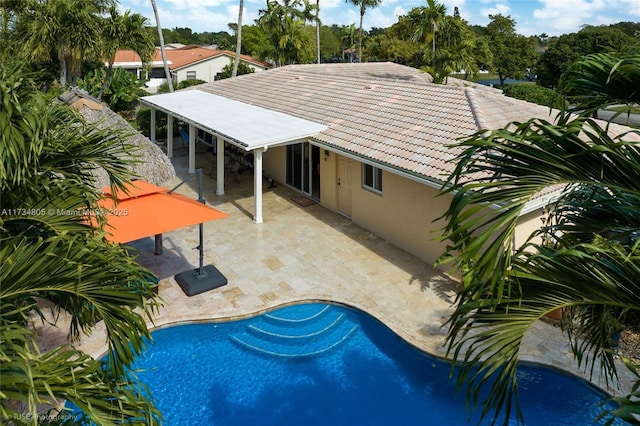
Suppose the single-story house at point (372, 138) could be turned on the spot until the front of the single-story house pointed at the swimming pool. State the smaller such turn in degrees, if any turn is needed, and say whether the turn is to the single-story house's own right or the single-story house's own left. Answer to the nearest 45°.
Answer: approximately 135° to the single-story house's own right

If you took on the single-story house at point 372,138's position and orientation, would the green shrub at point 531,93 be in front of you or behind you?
in front

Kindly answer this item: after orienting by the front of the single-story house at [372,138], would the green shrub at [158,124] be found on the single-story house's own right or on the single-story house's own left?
on the single-story house's own left

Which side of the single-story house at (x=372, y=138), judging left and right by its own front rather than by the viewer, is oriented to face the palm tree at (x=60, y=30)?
left

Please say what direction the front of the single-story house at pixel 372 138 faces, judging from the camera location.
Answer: facing away from the viewer and to the right of the viewer

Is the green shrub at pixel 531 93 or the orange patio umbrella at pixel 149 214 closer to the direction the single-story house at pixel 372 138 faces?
the green shrub

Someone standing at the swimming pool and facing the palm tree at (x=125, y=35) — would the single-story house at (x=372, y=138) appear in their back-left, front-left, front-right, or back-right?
front-right

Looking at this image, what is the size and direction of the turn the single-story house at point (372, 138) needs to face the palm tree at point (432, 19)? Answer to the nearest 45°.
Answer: approximately 45° to its left

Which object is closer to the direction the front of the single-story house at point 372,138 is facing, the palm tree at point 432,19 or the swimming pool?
the palm tree
